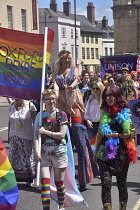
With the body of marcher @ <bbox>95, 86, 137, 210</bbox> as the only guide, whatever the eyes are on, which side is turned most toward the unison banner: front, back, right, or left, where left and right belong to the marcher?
back

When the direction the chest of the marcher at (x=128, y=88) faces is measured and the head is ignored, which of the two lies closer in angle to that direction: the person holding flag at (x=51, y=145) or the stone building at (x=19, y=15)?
the person holding flag

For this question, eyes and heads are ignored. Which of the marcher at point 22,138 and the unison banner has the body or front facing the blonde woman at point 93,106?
the unison banner

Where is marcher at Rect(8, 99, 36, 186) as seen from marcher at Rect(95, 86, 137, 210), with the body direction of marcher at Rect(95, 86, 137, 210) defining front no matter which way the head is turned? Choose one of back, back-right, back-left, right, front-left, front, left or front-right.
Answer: back-right

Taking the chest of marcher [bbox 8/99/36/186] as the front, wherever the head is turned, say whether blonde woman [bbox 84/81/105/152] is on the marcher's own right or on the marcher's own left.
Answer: on the marcher's own left

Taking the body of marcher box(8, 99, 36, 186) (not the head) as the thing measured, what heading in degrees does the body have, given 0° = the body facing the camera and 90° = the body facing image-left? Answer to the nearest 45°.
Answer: approximately 0°

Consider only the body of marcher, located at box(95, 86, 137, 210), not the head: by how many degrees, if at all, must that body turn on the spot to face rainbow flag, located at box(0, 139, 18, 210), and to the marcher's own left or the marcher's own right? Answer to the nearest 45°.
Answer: approximately 45° to the marcher's own right

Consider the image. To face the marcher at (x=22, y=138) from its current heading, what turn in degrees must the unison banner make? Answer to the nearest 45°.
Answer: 0° — it already faces them

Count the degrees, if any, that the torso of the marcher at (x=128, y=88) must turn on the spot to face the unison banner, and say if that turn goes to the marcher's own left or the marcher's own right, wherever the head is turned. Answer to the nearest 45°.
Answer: approximately 180°

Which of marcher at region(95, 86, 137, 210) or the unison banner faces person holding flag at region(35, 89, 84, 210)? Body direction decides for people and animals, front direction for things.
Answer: the unison banner
